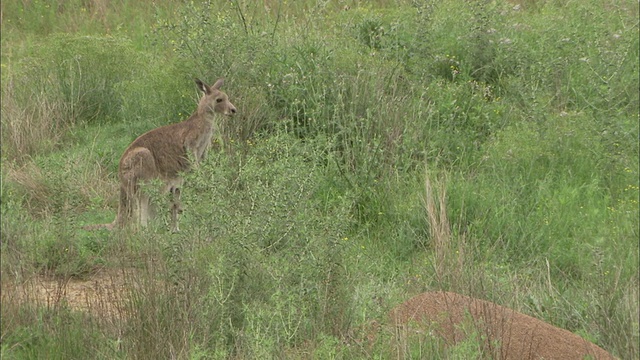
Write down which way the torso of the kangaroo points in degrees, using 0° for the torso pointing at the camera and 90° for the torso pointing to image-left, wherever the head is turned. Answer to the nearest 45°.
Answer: approximately 270°
